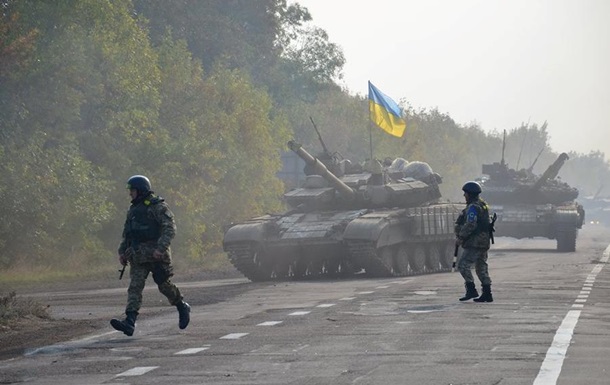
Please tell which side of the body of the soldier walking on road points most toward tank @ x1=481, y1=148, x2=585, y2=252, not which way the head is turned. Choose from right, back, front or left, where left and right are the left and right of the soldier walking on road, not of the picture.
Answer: back

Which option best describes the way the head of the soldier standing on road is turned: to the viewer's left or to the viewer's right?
to the viewer's left

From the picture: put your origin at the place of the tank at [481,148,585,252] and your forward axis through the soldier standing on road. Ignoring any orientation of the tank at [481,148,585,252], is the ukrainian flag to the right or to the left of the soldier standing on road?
right

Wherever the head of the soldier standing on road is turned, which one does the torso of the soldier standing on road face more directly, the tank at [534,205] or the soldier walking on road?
the soldier walking on road

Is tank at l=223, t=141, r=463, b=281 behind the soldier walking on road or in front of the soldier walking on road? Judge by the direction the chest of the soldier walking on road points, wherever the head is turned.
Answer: behind

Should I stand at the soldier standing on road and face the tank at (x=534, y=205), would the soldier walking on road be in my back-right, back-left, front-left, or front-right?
back-left
